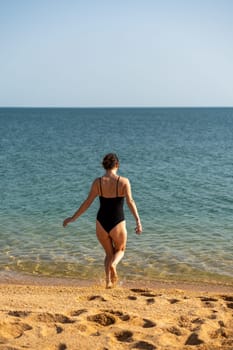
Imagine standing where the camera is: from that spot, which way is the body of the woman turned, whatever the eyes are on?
away from the camera
